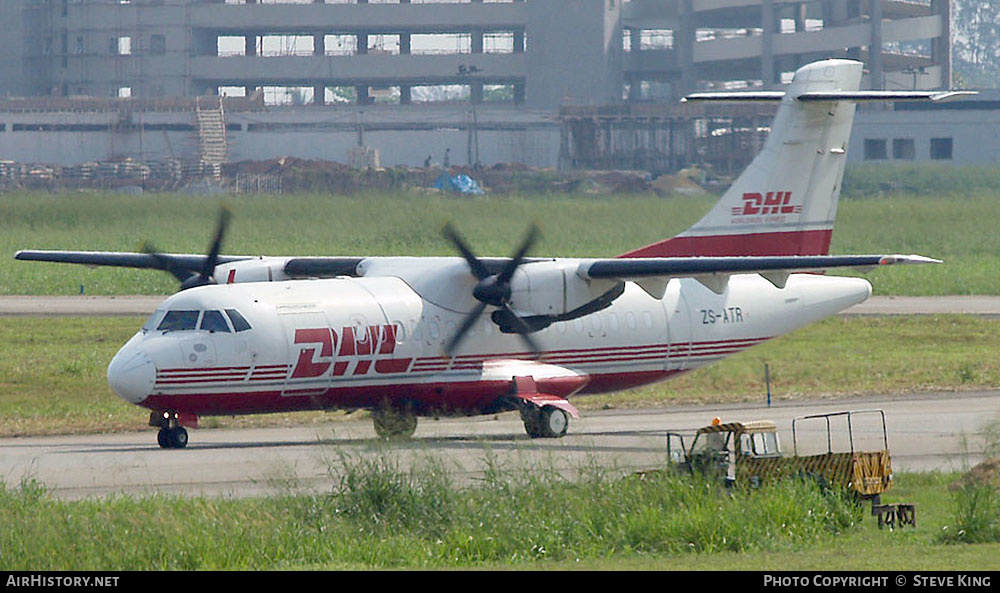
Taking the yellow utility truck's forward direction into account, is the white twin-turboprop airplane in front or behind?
in front

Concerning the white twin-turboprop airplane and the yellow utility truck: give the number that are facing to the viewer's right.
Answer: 0

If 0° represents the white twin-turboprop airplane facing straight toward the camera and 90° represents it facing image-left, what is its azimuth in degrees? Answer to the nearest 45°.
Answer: approximately 45°

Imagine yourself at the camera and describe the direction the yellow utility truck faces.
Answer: facing away from the viewer and to the left of the viewer
